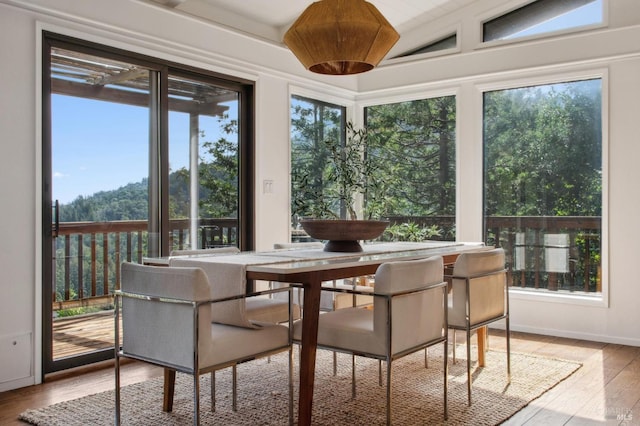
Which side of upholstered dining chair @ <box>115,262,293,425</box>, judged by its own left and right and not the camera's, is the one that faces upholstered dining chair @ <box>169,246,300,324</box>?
front

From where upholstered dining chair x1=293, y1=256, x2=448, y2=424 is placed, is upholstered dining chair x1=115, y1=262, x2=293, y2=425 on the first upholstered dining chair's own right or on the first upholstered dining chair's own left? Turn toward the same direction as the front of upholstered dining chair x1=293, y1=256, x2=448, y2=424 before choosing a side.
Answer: on the first upholstered dining chair's own left

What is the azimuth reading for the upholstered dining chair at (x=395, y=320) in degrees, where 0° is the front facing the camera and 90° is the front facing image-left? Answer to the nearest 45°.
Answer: approximately 135°

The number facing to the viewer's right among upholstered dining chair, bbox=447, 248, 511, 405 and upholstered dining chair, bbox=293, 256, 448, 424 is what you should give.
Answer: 0

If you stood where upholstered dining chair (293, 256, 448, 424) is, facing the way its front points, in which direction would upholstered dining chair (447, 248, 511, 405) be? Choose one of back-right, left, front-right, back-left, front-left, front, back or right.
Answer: right

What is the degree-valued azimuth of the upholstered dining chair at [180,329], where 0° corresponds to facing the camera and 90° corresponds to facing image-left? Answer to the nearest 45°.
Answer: approximately 225°

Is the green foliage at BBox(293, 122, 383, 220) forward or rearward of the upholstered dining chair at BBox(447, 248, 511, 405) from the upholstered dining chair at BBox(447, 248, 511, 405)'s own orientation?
forward

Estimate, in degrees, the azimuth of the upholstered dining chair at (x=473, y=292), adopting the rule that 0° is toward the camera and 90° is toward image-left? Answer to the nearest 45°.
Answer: approximately 135°

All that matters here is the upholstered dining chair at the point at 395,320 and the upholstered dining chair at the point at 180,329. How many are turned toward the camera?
0
